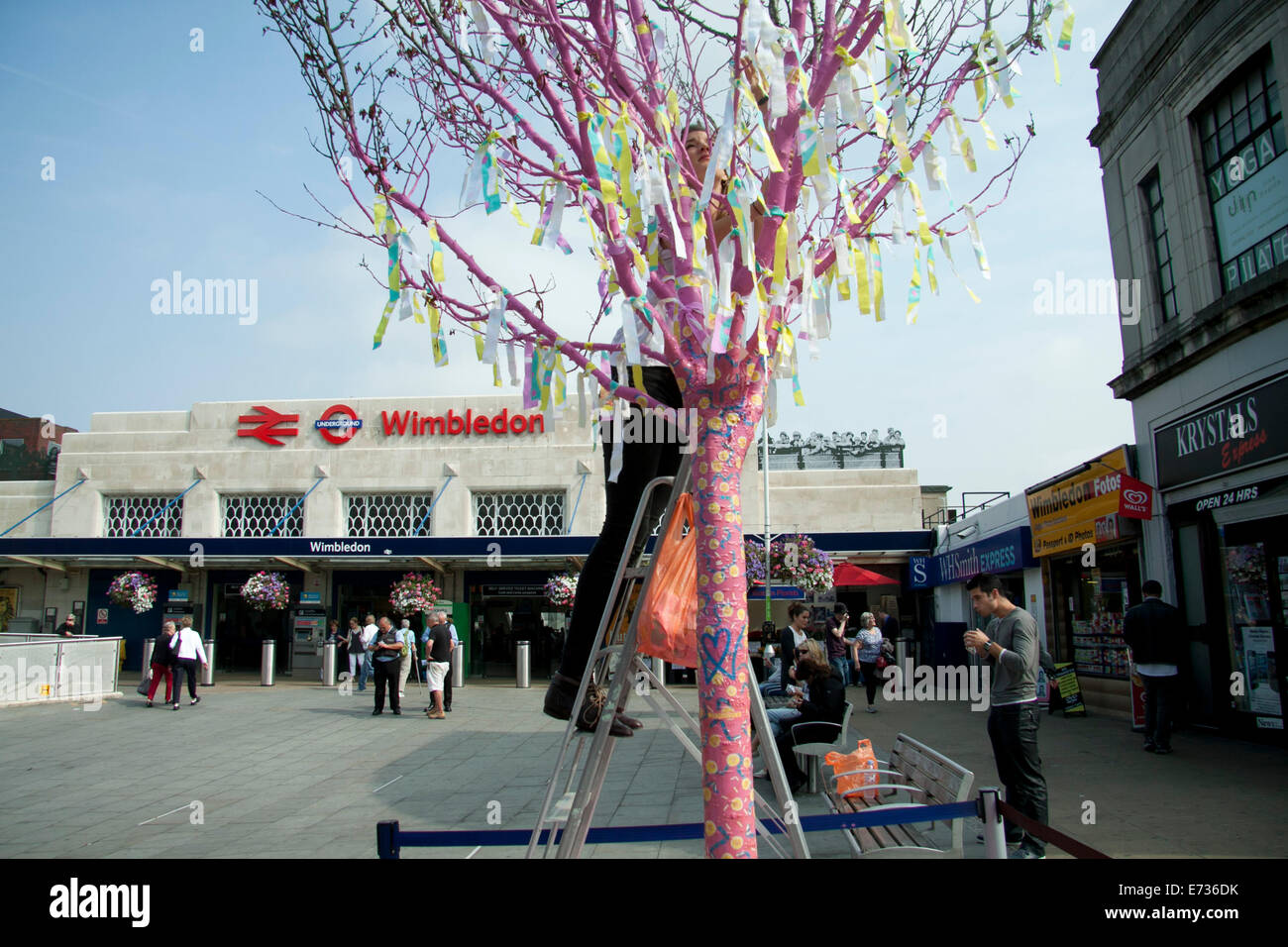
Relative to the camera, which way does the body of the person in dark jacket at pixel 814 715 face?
to the viewer's left

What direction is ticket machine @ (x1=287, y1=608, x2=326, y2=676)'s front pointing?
toward the camera

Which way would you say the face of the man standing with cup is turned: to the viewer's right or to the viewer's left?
to the viewer's left

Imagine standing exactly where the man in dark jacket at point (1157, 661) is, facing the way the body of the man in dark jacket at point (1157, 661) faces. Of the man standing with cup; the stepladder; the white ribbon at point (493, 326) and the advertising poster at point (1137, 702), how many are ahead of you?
1

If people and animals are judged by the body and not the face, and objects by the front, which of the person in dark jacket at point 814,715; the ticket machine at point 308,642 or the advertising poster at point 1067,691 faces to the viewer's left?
the person in dark jacket

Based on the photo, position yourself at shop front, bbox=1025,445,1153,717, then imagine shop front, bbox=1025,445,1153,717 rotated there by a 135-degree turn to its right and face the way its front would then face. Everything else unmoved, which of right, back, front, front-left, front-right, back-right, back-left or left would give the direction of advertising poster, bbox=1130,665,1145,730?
back

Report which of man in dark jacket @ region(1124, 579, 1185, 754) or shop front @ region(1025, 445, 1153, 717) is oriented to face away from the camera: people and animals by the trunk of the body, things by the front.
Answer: the man in dark jacket

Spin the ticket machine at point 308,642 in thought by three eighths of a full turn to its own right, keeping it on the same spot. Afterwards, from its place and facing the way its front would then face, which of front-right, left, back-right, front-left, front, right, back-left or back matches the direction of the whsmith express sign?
back

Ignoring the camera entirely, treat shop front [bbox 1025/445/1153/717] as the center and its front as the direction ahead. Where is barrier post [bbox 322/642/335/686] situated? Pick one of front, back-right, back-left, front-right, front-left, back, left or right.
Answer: front-right

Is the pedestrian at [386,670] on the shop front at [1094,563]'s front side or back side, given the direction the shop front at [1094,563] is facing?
on the front side

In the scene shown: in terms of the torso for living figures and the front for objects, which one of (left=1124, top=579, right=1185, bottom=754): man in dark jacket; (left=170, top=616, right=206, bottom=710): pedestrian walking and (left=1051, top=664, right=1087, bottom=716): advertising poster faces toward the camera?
the advertising poster

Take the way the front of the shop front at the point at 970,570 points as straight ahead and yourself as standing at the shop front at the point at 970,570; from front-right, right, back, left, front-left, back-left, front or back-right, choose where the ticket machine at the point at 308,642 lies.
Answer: front-right

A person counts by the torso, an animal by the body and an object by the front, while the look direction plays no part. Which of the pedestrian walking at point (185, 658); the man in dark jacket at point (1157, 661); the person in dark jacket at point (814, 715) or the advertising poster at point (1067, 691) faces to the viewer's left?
the person in dark jacket at point (814, 715)

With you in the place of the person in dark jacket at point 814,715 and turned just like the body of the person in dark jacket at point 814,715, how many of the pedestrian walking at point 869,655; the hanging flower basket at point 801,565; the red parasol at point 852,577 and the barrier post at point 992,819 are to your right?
3

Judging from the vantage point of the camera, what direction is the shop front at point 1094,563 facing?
facing the viewer and to the left of the viewer

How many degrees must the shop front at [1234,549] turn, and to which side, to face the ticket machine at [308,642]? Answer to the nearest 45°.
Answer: approximately 45° to its right

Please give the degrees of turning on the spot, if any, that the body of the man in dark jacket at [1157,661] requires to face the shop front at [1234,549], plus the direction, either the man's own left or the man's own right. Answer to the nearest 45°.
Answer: approximately 45° to the man's own right

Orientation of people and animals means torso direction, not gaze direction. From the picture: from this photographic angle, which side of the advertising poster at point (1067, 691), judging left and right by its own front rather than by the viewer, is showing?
front

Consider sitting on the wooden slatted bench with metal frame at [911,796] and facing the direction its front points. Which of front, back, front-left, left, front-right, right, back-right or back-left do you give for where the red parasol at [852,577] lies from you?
back-right

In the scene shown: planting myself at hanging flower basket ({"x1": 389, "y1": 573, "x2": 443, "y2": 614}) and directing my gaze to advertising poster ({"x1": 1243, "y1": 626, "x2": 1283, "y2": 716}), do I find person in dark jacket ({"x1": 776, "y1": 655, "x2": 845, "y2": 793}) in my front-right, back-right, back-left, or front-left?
front-right
